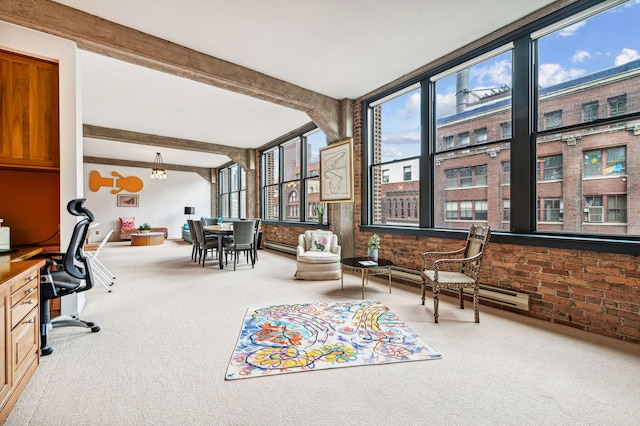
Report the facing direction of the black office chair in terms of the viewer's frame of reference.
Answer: facing to the left of the viewer

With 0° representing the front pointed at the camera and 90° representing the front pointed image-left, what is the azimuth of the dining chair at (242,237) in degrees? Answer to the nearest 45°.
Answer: approximately 135°

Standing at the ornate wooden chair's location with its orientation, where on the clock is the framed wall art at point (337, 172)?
The framed wall art is roughly at 3 o'clock from the ornate wooden chair.

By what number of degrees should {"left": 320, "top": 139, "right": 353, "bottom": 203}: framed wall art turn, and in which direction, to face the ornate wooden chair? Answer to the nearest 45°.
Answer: approximately 90° to its left

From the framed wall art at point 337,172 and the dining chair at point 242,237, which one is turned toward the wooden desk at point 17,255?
the framed wall art

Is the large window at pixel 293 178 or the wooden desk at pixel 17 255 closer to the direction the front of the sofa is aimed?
the wooden desk

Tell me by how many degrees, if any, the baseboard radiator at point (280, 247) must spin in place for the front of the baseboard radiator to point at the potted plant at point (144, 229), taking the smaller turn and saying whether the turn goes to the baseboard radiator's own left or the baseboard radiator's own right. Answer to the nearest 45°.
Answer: approximately 90° to the baseboard radiator's own right

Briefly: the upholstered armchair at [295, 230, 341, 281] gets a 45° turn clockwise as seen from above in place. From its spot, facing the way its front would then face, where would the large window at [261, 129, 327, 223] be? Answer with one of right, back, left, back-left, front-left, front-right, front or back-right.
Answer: back-right

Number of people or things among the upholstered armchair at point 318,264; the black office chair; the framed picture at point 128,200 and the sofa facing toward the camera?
3
